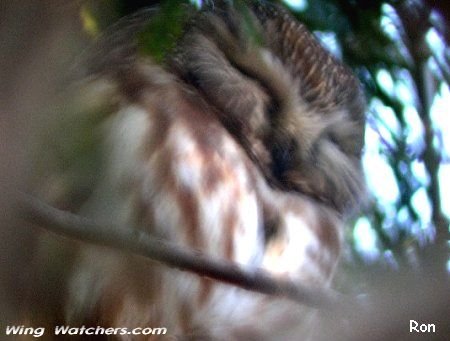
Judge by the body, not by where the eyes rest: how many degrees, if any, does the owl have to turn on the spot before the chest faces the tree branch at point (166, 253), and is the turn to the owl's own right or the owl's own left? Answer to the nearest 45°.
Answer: approximately 45° to the owl's own right

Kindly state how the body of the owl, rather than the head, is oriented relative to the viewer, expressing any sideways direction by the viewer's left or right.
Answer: facing the viewer and to the right of the viewer
